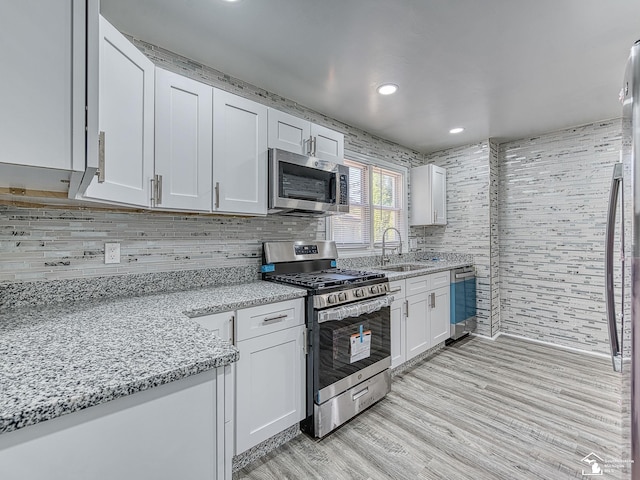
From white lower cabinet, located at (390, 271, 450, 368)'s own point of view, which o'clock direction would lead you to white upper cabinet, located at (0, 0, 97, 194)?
The white upper cabinet is roughly at 2 o'clock from the white lower cabinet.

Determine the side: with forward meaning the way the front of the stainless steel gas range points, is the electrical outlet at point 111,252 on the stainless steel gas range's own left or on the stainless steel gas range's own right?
on the stainless steel gas range's own right

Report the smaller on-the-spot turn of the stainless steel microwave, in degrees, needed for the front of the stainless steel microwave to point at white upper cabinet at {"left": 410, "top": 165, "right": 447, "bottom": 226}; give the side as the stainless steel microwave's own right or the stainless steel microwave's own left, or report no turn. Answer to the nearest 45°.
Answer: approximately 90° to the stainless steel microwave's own left

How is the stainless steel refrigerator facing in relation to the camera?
to the viewer's left

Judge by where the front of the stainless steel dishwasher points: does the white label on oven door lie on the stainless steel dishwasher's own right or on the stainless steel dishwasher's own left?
on the stainless steel dishwasher's own right

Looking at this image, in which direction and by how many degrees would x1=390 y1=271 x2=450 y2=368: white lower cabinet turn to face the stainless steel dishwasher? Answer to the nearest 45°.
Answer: approximately 90° to its left

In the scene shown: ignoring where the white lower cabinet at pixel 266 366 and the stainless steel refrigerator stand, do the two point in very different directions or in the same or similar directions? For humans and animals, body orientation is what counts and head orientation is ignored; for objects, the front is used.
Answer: very different directions

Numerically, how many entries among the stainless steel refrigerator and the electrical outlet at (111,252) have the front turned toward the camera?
1

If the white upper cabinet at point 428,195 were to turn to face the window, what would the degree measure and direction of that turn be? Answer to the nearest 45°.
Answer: approximately 90° to its right

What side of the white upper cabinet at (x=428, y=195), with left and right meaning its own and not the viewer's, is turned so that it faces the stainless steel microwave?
right
